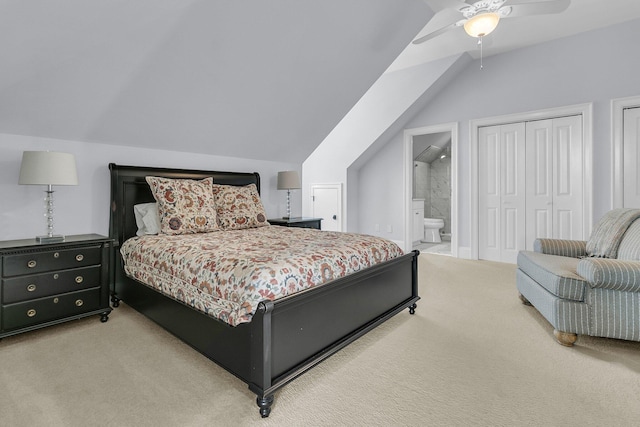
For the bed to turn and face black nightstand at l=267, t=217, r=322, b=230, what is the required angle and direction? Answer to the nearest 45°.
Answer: approximately 135° to its left

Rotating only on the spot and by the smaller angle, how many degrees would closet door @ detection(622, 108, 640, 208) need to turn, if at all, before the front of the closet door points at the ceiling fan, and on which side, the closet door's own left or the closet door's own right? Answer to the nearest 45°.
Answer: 0° — it already faces it

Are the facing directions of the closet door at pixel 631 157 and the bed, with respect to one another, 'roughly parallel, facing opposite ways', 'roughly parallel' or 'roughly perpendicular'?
roughly perpendicular

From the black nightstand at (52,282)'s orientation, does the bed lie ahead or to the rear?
ahead

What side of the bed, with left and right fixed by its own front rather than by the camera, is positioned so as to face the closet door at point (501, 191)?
left

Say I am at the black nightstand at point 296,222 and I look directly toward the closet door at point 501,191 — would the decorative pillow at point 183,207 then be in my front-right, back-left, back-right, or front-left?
back-right

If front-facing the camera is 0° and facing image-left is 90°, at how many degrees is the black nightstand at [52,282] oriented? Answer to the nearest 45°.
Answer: approximately 315°

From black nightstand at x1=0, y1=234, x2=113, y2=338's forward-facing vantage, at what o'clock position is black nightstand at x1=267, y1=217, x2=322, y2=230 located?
black nightstand at x1=267, y1=217, x2=322, y2=230 is roughly at 10 o'clock from black nightstand at x1=0, y1=234, x2=113, y2=338.

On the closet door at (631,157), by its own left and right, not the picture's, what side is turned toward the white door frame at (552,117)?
right

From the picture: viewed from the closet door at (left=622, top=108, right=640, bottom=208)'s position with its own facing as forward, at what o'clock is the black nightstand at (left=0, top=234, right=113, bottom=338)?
The black nightstand is roughly at 1 o'clock from the closet door.

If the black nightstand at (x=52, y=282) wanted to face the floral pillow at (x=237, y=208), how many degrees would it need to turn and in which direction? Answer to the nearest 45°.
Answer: approximately 45° to its left
